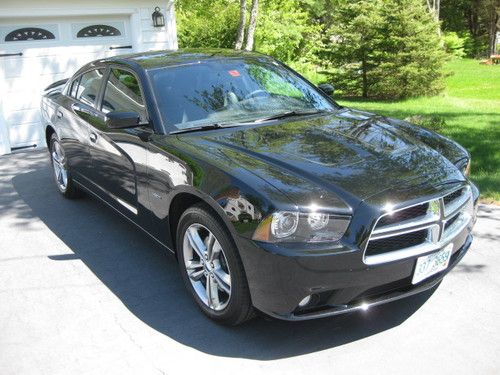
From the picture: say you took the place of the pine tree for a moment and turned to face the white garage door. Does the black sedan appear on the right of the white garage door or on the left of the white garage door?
left

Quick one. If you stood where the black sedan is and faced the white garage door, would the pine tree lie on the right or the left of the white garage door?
right

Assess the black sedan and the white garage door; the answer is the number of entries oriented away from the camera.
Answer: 0

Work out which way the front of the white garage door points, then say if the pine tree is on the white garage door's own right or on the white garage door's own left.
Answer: on the white garage door's own left

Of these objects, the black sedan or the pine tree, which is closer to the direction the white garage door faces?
the black sedan

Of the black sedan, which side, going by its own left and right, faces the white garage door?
back

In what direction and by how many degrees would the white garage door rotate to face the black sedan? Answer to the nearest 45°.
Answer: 0° — it already faces it

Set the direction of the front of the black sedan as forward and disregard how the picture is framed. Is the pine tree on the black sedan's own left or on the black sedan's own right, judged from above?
on the black sedan's own left

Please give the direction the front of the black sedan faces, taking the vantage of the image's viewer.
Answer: facing the viewer and to the right of the viewer
